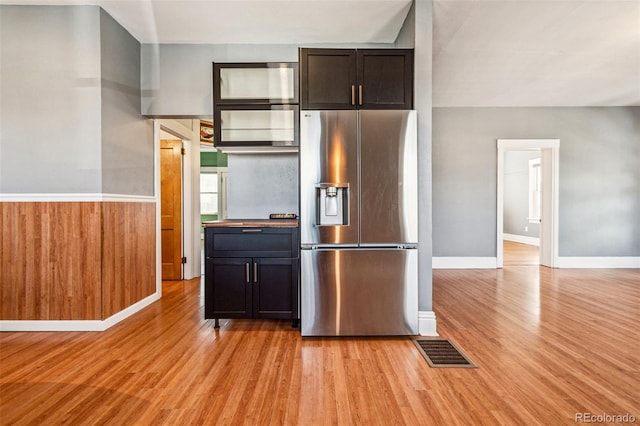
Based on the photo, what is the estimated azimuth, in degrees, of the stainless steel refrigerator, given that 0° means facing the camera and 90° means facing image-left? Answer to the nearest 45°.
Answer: approximately 0°

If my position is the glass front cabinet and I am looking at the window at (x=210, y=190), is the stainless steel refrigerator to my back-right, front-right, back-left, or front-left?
back-right

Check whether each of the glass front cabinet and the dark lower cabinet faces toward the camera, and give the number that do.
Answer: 2

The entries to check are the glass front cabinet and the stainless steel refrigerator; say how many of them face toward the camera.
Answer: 2
